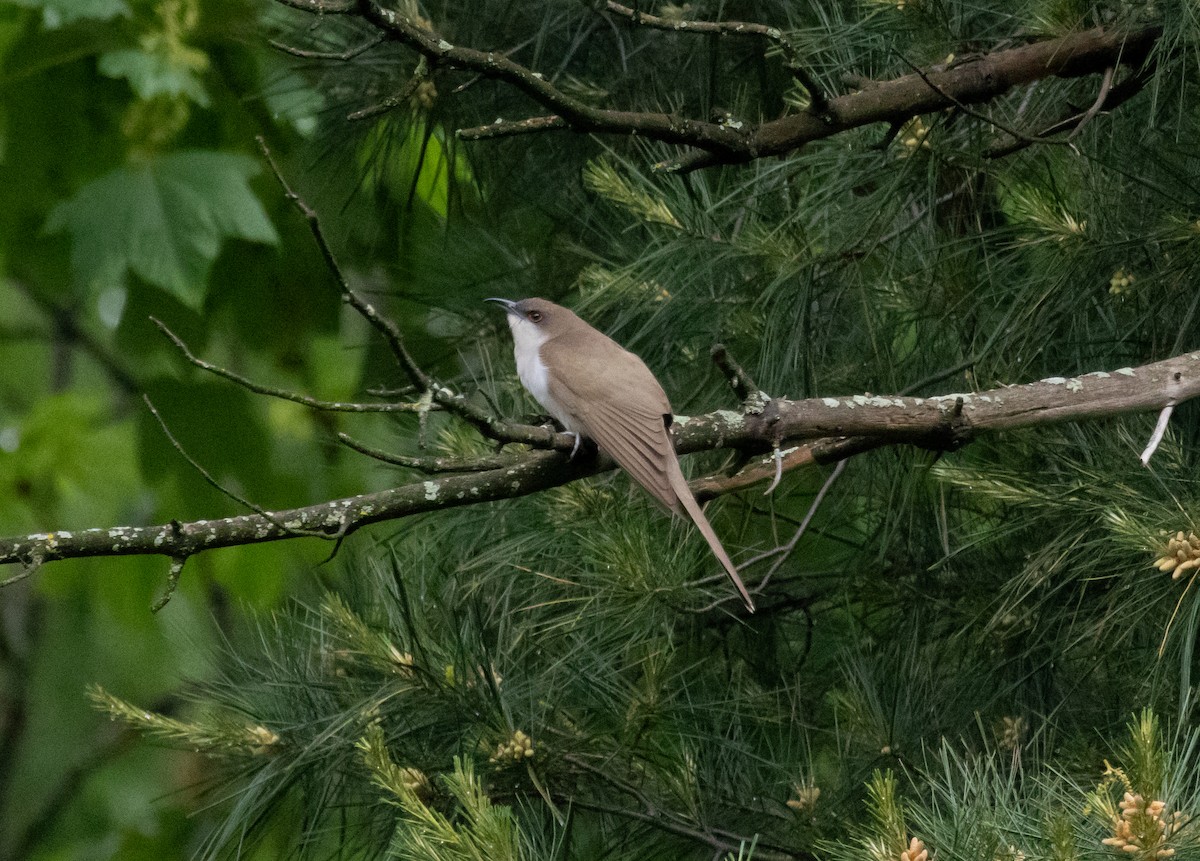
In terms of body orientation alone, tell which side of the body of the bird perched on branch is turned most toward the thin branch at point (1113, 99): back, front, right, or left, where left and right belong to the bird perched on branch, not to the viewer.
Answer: back

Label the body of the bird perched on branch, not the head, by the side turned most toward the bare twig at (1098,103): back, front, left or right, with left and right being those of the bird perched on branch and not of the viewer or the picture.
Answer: back

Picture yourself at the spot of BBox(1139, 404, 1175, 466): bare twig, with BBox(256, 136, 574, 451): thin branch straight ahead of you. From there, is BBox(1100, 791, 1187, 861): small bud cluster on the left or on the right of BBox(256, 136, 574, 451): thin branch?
left

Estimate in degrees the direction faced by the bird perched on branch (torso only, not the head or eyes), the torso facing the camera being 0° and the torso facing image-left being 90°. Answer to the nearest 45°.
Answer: approximately 90°
